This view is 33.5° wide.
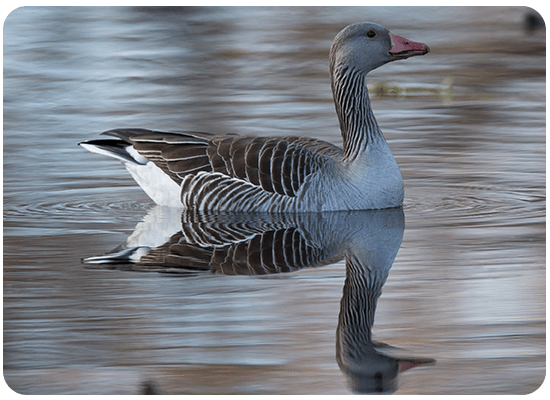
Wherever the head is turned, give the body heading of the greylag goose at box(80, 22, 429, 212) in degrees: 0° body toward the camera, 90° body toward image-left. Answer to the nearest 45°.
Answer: approximately 270°
